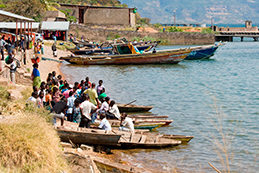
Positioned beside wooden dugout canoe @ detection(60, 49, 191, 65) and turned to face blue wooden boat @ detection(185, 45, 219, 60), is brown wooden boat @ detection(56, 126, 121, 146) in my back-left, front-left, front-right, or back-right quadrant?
back-right

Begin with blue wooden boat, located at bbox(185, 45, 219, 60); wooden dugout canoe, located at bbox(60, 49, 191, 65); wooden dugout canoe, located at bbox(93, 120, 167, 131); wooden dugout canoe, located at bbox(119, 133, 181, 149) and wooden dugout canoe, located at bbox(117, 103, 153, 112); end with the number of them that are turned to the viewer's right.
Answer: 5

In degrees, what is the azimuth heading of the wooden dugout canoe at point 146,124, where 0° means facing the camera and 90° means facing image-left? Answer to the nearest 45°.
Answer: approximately 270°

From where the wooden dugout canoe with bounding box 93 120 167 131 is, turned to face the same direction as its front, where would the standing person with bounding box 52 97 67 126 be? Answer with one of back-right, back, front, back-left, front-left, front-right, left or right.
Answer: back-right

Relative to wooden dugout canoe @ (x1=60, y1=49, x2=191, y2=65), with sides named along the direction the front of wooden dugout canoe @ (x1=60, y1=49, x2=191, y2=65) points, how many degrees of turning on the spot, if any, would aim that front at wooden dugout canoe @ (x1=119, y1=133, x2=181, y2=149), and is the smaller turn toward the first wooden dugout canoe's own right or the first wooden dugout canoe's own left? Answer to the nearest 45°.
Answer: approximately 90° to the first wooden dugout canoe's own right

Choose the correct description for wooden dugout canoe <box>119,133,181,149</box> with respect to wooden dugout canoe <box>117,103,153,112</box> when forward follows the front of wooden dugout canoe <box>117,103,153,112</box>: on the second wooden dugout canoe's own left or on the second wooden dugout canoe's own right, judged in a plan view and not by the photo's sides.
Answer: on the second wooden dugout canoe's own right

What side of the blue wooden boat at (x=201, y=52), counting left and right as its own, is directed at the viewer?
right

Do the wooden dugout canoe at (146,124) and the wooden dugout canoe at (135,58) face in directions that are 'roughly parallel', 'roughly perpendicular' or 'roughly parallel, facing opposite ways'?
roughly parallel

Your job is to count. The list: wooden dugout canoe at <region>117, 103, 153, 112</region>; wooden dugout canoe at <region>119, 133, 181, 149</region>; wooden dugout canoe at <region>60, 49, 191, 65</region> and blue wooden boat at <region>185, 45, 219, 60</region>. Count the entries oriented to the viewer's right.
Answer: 4

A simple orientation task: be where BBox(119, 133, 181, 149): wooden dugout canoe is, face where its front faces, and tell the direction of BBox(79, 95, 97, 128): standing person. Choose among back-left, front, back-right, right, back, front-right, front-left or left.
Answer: back
